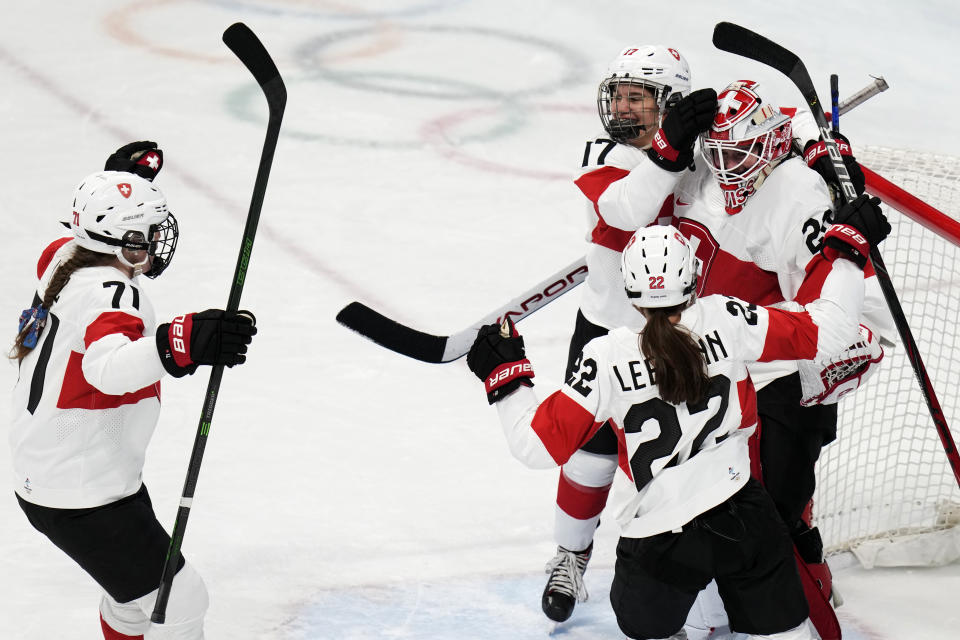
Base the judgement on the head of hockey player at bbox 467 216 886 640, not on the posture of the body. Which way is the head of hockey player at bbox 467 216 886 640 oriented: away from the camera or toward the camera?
away from the camera

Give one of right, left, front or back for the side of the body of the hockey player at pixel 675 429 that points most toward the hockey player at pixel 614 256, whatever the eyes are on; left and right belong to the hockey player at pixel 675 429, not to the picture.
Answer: front

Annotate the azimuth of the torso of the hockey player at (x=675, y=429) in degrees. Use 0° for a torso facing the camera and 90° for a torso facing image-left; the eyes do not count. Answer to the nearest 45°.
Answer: approximately 180°

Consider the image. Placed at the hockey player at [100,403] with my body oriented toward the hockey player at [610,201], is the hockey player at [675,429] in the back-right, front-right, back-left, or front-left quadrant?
front-right

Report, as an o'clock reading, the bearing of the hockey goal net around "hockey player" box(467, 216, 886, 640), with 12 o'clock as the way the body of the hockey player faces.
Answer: The hockey goal net is roughly at 1 o'clock from the hockey player.

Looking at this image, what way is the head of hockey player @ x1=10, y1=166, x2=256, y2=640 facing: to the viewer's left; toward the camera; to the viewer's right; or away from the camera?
to the viewer's right

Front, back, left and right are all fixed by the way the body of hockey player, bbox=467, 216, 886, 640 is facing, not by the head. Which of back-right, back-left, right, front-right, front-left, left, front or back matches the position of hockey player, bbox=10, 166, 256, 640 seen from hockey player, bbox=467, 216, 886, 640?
left
